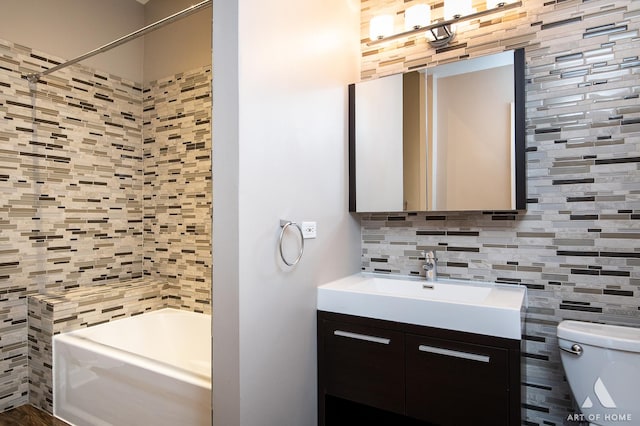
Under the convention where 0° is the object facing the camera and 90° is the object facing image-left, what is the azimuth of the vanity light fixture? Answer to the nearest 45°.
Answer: approximately 45°

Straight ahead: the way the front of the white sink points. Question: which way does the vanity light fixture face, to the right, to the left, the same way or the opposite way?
the same way

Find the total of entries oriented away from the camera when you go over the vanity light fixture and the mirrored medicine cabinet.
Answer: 0

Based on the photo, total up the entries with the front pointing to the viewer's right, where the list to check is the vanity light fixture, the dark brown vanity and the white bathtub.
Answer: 0

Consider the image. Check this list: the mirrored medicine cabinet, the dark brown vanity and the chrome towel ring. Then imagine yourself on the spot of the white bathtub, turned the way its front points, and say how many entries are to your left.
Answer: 3

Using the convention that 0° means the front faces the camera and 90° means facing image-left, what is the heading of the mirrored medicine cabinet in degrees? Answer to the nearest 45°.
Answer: approximately 45°

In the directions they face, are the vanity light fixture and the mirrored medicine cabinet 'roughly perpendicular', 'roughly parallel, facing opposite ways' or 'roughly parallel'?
roughly parallel

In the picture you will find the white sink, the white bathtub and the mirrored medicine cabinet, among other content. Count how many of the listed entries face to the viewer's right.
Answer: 0

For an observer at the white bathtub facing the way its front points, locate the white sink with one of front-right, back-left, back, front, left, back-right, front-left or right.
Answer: left

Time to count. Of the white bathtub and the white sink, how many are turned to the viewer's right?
0

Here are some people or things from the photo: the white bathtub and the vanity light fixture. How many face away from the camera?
0
